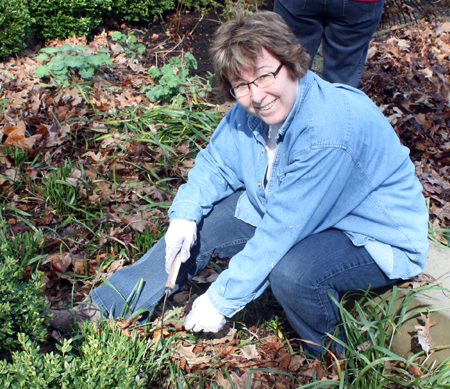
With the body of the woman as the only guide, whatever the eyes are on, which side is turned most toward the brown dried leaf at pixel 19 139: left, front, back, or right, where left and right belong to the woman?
right

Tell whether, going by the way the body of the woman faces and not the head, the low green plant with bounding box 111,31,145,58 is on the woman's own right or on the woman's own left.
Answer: on the woman's own right

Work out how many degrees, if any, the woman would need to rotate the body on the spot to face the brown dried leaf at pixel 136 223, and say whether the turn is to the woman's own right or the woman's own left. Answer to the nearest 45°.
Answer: approximately 90° to the woman's own right

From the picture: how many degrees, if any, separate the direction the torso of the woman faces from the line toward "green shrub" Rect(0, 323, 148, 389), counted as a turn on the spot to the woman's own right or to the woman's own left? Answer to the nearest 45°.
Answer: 0° — they already face it

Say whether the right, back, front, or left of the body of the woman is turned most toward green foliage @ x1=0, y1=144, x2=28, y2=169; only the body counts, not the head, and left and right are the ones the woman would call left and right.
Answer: right

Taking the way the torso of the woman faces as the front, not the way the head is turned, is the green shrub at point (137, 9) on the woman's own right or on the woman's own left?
on the woman's own right

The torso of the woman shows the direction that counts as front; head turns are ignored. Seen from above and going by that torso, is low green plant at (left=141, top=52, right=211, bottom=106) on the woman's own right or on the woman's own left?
on the woman's own right

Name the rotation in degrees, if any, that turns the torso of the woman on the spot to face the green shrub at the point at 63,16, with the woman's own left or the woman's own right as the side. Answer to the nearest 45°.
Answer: approximately 90° to the woman's own right

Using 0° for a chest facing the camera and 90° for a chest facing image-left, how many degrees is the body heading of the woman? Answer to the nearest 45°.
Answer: approximately 45°

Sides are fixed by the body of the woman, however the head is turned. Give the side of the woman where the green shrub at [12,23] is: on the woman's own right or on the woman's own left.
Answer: on the woman's own right
